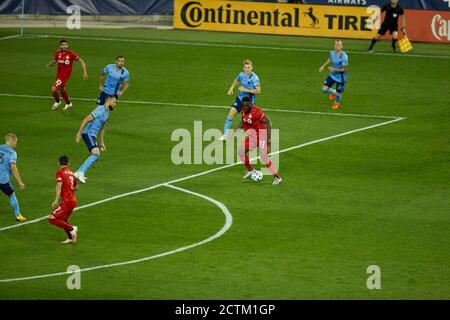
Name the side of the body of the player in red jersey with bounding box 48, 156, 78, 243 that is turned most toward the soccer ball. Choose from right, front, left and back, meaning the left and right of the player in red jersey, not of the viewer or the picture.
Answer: right

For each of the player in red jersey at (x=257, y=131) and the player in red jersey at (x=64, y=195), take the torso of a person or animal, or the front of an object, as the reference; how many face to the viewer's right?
0

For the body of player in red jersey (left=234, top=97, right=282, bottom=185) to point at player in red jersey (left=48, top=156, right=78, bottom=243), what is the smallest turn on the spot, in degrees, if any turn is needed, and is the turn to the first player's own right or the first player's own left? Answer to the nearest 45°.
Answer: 0° — they already face them

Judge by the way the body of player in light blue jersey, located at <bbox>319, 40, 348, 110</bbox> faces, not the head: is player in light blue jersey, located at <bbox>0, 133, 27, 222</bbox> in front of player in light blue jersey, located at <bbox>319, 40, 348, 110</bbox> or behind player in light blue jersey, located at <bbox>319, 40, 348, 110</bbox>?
in front

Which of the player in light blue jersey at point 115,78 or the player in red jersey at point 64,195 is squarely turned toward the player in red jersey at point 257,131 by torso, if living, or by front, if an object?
the player in light blue jersey

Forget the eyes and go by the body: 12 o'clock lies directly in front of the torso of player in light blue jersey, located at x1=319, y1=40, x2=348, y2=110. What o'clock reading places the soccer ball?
The soccer ball is roughly at 11 o'clock from the player in light blue jersey.

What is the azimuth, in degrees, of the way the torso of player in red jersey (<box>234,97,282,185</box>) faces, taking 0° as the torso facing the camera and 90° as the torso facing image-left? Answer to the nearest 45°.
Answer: approximately 45°

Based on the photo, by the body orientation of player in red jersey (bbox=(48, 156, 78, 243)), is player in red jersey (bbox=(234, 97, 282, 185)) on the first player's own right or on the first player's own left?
on the first player's own right

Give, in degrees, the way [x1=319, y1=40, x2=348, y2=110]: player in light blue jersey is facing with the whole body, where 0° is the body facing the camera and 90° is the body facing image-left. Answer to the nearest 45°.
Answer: approximately 45°

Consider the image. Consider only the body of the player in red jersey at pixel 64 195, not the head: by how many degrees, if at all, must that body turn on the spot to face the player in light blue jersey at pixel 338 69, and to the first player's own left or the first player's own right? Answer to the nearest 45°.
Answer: approximately 90° to the first player's own right
